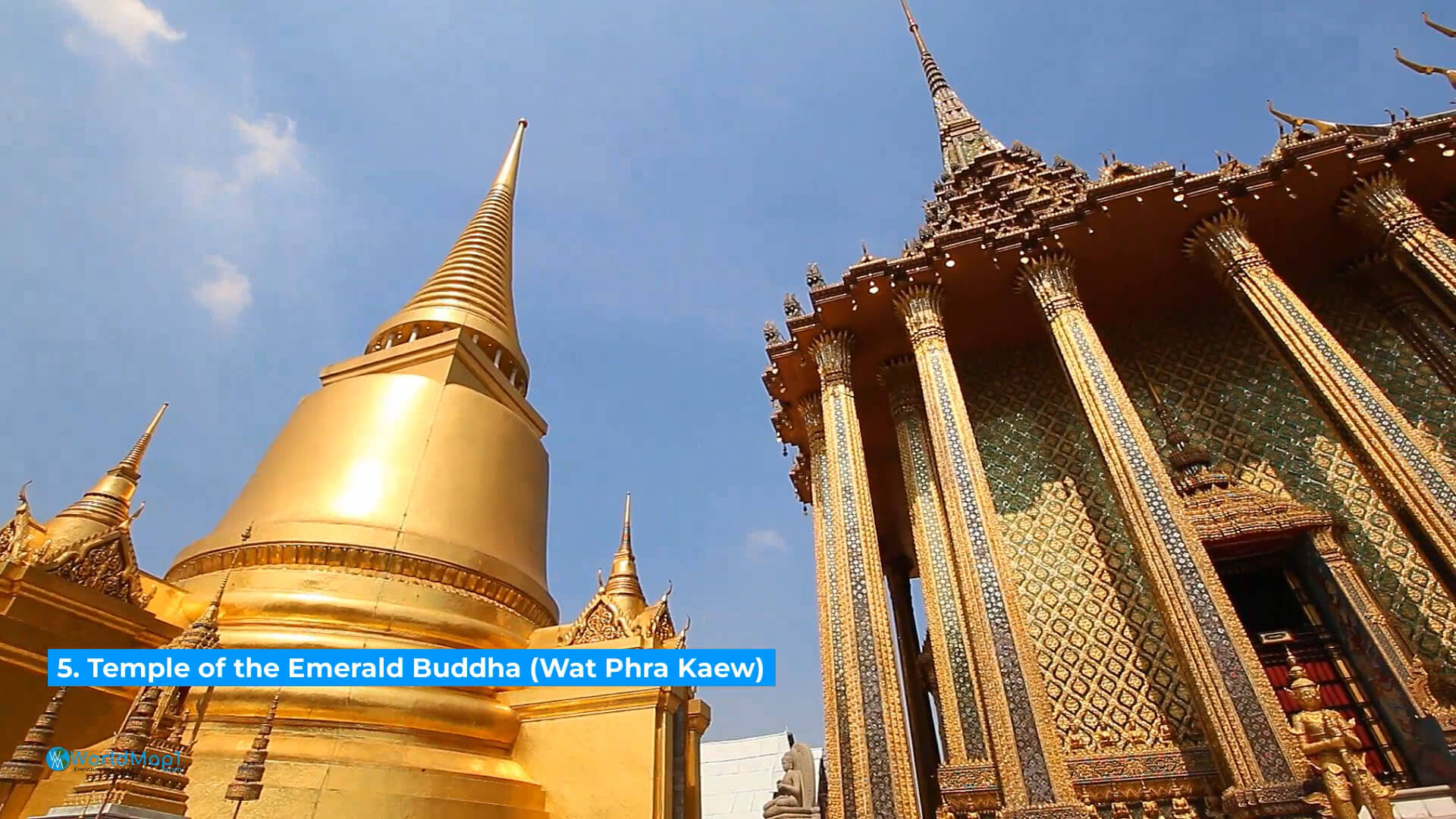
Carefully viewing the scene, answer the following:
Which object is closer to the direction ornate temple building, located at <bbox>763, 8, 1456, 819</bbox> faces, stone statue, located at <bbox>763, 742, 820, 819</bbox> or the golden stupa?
the golden stupa

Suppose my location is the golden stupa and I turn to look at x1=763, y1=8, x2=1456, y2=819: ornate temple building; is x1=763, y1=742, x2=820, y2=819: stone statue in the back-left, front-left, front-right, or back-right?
front-left

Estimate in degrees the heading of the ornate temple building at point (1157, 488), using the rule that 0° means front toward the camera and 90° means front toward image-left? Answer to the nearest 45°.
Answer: approximately 45°

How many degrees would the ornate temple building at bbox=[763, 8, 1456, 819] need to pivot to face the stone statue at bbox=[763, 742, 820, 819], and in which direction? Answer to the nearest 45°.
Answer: approximately 45° to its right
